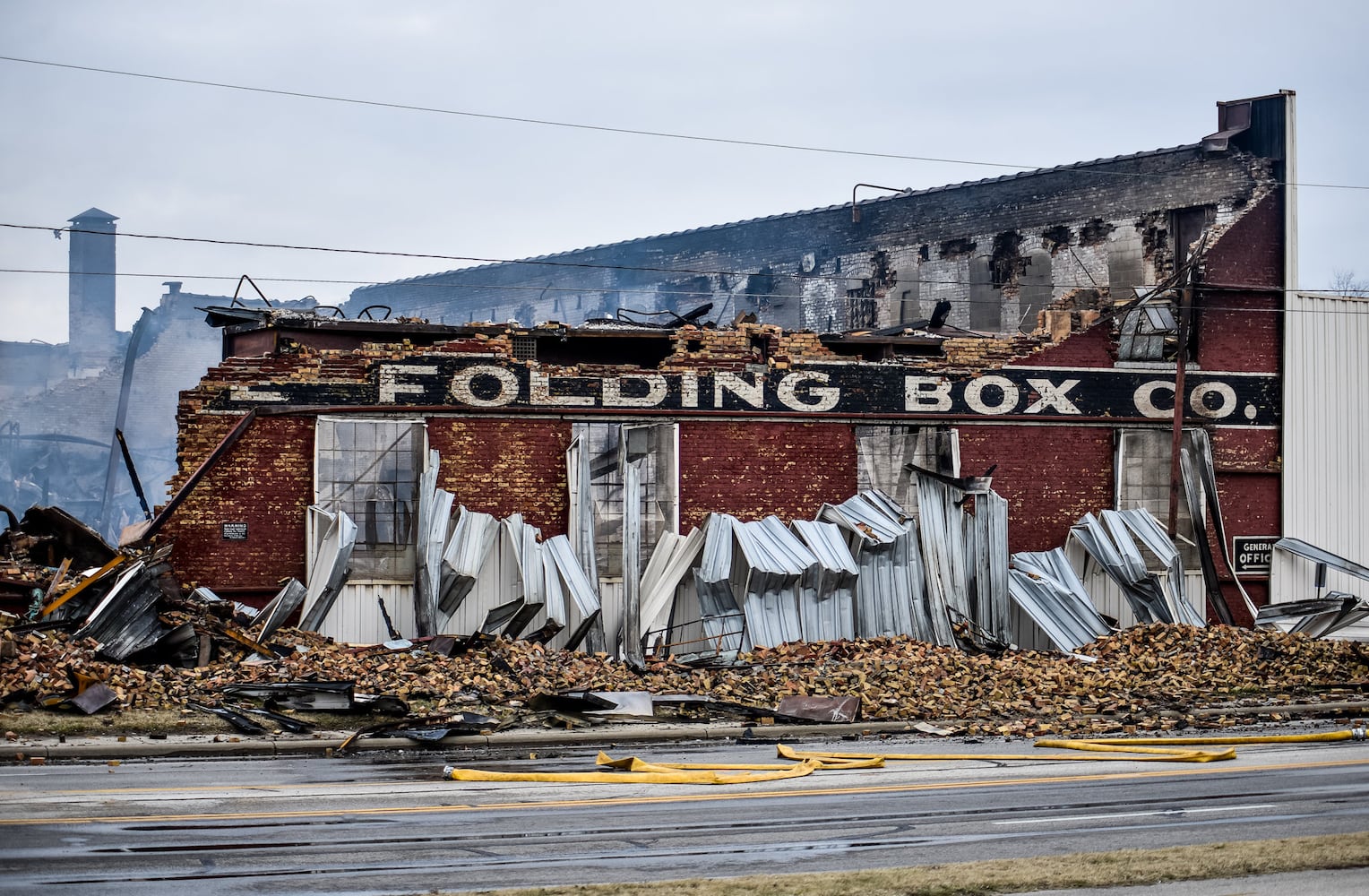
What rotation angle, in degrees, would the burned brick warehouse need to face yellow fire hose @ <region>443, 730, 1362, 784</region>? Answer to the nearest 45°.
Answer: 0° — it already faces it

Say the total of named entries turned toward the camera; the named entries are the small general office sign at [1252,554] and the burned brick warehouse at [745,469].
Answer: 2

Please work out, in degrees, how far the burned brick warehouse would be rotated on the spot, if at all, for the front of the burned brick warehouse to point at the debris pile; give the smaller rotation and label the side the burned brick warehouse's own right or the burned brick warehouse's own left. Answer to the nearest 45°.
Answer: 0° — it already faces it

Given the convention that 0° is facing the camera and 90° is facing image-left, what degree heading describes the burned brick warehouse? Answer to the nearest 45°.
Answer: approximately 0°
